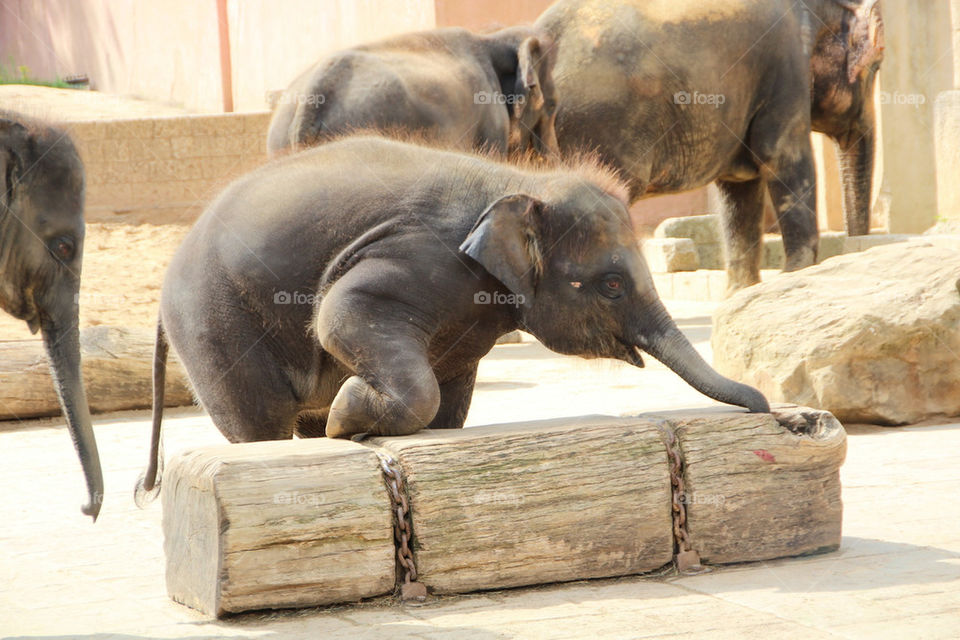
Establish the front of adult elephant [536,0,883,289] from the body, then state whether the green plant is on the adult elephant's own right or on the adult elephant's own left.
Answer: on the adult elephant's own left

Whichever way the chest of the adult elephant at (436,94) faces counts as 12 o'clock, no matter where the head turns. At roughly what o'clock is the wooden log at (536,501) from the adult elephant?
The wooden log is roughly at 3 o'clock from the adult elephant.

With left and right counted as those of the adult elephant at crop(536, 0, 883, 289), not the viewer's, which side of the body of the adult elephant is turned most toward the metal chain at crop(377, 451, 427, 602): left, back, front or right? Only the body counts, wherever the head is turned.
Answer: right

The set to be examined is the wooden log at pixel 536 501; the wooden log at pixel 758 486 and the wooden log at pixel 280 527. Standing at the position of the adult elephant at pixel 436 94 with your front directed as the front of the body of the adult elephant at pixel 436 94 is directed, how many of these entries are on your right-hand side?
3

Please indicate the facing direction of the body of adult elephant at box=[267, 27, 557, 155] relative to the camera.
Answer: to the viewer's right

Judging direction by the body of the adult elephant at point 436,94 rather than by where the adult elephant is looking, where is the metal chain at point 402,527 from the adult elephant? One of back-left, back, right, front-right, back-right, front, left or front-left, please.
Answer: right

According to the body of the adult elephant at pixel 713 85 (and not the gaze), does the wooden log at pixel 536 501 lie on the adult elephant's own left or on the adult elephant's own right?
on the adult elephant's own right

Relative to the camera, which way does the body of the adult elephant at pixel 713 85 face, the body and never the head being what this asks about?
to the viewer's right

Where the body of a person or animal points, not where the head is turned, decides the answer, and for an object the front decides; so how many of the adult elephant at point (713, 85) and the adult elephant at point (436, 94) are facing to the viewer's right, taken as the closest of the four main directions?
2

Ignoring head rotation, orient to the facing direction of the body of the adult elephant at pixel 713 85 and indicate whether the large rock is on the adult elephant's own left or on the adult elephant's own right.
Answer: on the adult elephant's own right
